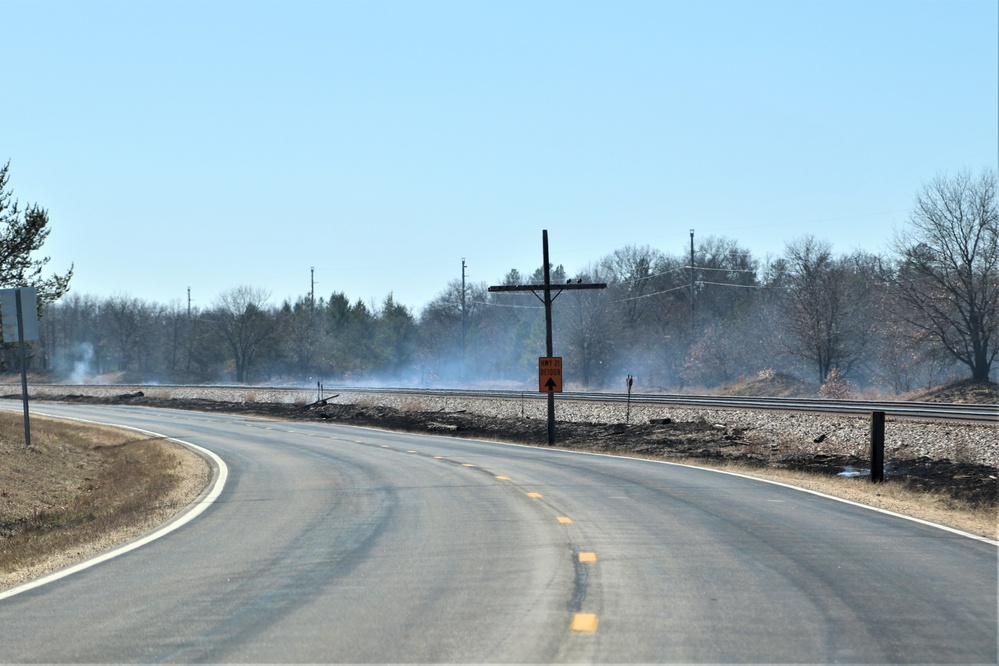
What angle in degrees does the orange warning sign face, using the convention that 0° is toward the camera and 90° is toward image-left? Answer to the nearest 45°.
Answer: approximately 0°

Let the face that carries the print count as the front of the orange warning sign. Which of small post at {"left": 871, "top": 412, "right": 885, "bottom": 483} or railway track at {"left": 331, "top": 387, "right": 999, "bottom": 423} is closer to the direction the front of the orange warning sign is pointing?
the small post

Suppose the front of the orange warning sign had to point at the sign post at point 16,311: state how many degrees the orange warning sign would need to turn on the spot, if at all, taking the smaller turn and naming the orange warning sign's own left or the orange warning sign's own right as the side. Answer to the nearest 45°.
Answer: approximately 45° to the orange warning sign's own right
